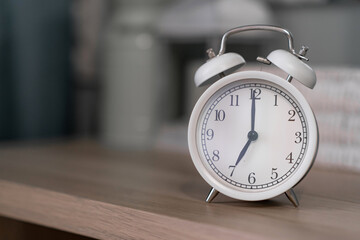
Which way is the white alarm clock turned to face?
toward the camera

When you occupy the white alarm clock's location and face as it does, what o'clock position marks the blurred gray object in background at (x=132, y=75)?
The blurred gray object in background is roughly at 5 o'clock from the white alarm clock.
